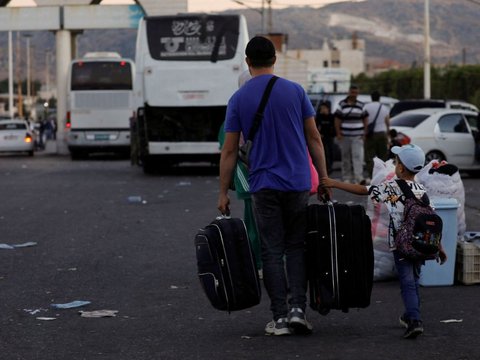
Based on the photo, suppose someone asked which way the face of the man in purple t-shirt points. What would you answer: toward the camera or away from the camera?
away from the camera

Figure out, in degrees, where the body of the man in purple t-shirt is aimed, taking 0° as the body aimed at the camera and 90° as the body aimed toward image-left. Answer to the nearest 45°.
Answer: approximately 180°

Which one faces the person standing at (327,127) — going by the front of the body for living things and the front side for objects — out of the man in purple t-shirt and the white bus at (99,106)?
the man in purple t-shirt

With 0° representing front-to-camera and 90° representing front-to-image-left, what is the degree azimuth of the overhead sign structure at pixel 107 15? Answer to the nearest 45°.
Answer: approximately 0°

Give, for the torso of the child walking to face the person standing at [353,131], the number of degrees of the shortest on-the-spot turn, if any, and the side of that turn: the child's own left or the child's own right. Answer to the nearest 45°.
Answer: approximately 45° to the child's own right

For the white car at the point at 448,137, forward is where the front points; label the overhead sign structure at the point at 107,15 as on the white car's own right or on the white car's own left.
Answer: on the white car's own left
